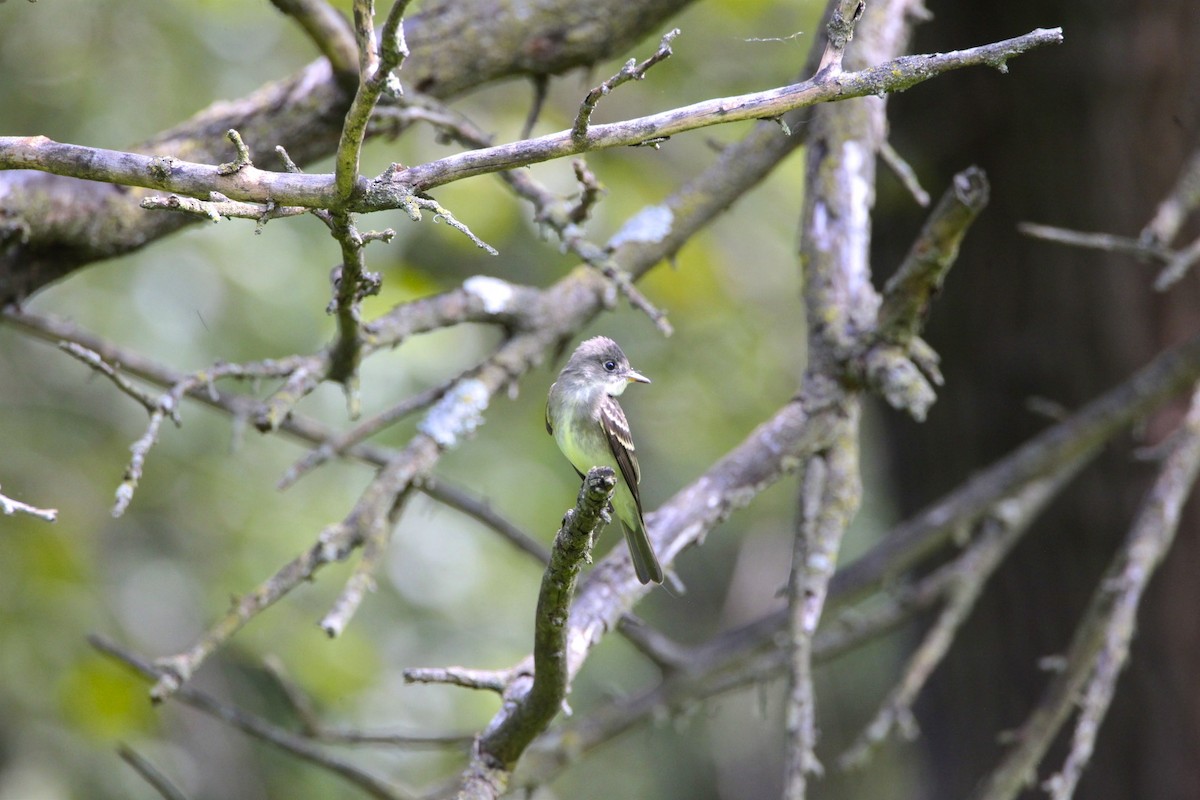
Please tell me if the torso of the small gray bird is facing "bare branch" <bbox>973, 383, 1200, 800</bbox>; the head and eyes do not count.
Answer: no

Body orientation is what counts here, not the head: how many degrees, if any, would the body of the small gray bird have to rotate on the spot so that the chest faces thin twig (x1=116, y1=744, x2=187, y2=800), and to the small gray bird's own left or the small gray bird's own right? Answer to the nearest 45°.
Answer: approximately 45° to the small gray bird's own right

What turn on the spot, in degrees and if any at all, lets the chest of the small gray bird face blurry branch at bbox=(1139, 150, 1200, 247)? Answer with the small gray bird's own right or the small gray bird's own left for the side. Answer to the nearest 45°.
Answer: approximately 135° to the small gray bird's own left

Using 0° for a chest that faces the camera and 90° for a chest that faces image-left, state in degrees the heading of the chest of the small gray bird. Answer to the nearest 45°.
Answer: approximately 45°

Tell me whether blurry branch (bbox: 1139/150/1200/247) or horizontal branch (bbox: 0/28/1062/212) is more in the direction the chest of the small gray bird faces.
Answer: the horizontal branch

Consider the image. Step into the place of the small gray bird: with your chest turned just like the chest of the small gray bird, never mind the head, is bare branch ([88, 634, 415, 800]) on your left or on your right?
on your right
